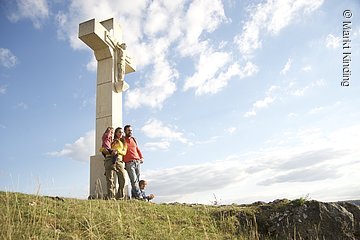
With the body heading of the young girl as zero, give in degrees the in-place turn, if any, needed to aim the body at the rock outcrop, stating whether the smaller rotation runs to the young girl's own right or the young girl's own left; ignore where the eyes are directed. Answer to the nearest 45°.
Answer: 0° — they already face it

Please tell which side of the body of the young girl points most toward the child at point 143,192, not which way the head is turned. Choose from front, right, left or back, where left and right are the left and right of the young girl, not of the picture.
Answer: left

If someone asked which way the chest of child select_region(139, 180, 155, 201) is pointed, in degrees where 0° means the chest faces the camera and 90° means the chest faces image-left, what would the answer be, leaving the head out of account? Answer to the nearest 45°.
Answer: approximately 315°

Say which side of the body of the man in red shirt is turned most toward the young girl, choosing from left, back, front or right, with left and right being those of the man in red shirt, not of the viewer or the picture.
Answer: right

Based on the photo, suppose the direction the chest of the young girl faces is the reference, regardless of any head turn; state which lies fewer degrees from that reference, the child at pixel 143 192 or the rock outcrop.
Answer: the rock outcrop

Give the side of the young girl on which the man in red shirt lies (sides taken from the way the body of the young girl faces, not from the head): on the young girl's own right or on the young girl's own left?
on the young girl's own left

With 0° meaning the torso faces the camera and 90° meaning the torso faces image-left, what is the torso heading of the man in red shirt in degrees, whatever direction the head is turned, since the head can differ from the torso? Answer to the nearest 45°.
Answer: approximately 315°
